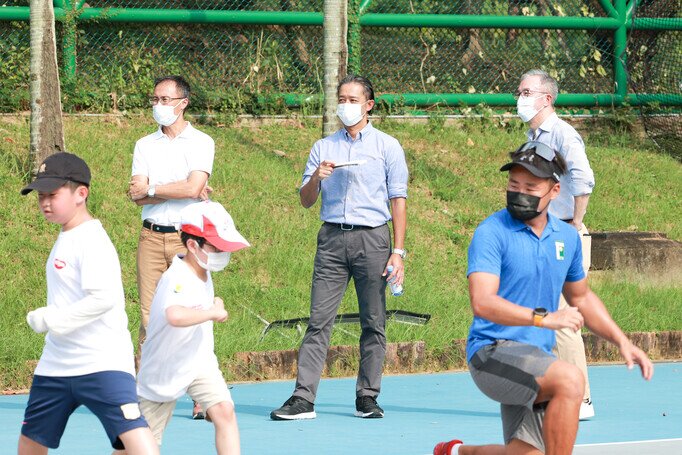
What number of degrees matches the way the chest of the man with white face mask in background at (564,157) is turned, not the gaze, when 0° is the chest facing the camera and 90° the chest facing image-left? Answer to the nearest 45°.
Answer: approximately 45°

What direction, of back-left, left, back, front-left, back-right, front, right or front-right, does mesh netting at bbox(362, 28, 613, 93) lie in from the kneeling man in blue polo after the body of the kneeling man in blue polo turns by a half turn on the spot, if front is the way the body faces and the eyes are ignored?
front-right

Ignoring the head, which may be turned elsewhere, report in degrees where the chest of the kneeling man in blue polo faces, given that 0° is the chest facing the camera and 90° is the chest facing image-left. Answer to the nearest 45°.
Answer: approximately 315°

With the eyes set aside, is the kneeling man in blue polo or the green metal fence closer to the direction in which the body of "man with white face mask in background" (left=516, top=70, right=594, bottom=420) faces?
the kneeling man in blue polo

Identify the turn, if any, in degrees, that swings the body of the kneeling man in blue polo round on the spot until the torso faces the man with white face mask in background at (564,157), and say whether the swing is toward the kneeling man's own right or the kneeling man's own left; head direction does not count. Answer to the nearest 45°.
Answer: approximately 135° to the kneeling man's own left

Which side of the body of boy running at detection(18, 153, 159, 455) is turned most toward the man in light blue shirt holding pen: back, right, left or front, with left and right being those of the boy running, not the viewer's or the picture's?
back

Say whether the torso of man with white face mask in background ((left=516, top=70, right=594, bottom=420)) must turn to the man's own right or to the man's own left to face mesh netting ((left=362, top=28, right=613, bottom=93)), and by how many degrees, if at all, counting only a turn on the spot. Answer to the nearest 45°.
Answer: approximately 135° to the man's own right

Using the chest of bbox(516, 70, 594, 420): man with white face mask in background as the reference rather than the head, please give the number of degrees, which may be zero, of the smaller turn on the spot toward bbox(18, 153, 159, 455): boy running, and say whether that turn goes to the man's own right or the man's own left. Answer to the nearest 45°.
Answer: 0° — they already face them

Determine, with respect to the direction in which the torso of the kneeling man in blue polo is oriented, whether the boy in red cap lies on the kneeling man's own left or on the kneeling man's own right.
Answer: on the kneeling man's own right

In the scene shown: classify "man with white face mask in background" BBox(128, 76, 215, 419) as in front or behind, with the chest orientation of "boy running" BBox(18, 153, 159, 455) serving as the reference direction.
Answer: behind

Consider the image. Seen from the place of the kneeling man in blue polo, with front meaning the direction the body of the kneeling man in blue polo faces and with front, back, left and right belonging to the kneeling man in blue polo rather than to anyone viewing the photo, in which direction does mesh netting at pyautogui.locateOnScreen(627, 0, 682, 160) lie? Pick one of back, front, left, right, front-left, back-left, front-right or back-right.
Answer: back-left
